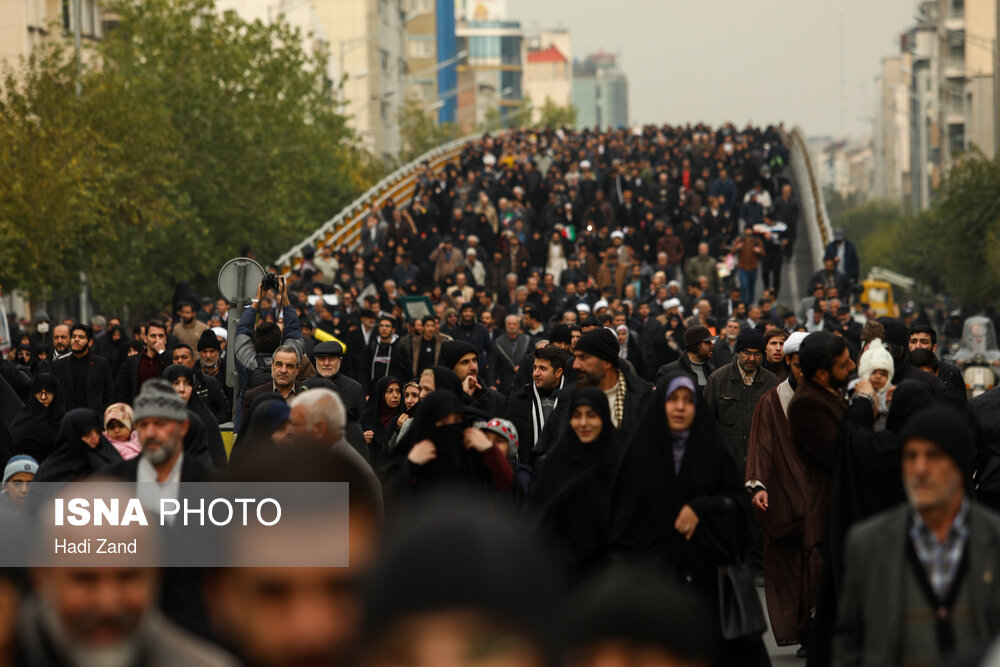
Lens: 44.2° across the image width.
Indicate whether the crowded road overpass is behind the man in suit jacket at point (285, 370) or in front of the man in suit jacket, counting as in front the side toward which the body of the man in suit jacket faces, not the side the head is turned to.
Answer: behind

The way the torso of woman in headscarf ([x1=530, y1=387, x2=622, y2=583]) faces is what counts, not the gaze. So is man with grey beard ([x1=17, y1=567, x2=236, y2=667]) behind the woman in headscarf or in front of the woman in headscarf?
in front

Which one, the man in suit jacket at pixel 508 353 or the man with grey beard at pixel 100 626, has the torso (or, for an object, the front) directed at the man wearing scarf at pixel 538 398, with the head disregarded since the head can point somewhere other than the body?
the man in suit jacket

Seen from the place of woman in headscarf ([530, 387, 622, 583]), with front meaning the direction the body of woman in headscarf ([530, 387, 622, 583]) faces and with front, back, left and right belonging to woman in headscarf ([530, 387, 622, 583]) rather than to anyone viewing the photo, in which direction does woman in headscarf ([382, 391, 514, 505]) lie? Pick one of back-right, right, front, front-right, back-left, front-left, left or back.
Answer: right

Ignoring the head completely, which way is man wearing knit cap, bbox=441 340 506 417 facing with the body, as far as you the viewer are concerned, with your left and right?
facing the viewer and to the right of the viewer

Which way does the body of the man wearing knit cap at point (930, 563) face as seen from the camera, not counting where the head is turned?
toward the camera

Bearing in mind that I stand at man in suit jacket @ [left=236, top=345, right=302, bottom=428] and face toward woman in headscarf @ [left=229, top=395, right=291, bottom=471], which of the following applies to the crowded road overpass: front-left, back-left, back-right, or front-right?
back-left

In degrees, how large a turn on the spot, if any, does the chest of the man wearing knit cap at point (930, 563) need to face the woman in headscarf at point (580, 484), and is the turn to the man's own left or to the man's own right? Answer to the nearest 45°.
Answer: approximately 135° to the man's own right

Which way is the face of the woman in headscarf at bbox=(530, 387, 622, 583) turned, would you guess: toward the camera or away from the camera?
toward the camera

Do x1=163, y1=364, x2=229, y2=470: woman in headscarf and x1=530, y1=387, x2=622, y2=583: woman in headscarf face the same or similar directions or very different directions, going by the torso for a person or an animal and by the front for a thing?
same or similar directions

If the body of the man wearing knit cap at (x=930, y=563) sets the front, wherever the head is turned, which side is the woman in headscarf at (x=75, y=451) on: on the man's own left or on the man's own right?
on the man's own right

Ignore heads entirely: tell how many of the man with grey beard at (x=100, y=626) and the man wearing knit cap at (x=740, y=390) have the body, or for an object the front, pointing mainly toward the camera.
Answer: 2

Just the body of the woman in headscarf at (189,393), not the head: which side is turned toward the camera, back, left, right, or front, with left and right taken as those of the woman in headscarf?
front

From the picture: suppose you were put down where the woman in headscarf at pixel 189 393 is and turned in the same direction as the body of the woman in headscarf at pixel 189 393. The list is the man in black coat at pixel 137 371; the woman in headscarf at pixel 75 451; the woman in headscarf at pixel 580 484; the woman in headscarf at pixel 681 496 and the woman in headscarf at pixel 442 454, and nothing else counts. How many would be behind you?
1

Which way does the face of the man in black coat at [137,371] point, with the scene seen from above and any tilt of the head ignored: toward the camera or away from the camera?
toward the camera

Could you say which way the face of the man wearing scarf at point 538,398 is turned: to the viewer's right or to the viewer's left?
to the viewer's left

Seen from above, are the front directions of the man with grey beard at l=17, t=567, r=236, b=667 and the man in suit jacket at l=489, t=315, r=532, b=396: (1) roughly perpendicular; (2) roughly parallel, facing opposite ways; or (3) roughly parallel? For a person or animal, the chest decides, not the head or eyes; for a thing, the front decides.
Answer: roughly parallel

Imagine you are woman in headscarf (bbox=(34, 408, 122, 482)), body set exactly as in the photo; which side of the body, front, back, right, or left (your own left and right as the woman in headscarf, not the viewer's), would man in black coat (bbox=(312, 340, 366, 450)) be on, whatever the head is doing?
left
